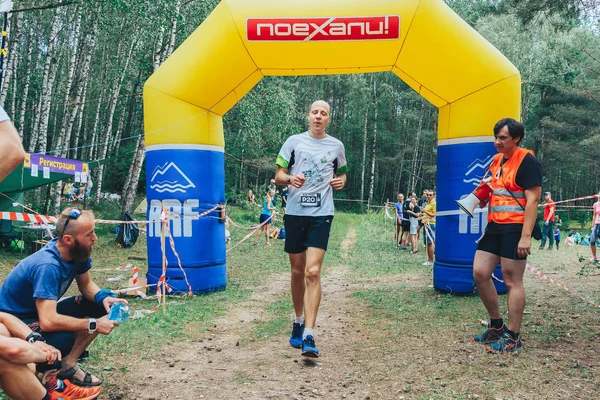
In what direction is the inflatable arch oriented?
toward the camera

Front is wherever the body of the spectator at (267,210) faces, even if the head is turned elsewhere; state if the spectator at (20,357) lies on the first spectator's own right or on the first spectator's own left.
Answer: on the first spectator's own right

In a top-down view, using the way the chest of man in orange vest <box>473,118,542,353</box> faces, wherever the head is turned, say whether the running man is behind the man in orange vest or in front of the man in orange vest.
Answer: in front

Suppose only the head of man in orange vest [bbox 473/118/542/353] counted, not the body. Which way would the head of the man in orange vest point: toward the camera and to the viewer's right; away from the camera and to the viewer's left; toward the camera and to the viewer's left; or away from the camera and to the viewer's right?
toward the camera and to the viewer's left

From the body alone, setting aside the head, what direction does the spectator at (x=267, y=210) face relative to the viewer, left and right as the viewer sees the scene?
facing to the right of the viewer

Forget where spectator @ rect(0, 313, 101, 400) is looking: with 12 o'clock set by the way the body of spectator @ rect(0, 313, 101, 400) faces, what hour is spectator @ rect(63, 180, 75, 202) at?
spectator @ rect(63, 180, 75, 202) is roughly at 9 o'clock from spectator @ rect(0, 313, 101, 400).

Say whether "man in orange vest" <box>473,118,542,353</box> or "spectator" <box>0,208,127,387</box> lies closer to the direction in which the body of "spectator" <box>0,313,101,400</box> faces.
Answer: the man in orange vest

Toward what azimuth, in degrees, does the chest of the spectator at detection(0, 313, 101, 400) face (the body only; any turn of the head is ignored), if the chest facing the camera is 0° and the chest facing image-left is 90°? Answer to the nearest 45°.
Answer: approximately 270°

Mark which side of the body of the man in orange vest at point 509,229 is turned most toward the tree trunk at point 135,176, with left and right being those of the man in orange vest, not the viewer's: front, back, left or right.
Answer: right

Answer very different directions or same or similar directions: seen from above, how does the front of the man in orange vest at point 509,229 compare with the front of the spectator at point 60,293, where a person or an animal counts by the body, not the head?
very different directions

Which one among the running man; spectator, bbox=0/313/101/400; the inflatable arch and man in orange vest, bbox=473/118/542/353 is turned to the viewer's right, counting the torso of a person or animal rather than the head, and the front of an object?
the spectator

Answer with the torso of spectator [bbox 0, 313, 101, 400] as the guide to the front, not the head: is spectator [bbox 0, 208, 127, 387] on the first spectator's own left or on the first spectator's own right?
on the first spectator's own left
